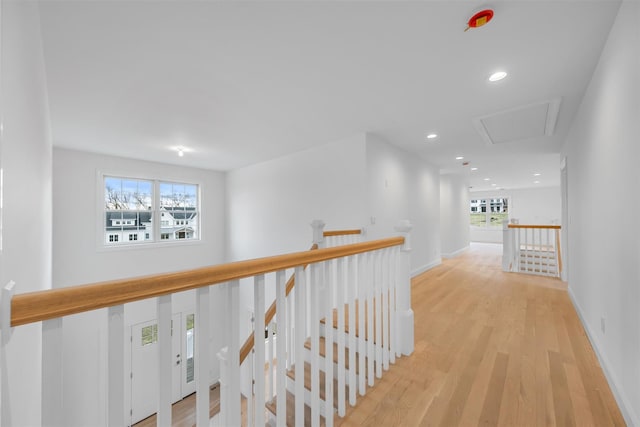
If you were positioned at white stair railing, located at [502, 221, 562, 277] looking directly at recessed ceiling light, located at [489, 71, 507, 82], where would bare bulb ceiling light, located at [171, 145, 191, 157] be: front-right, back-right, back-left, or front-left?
front-right

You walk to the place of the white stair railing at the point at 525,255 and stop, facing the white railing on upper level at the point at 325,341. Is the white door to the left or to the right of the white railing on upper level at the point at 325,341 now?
right

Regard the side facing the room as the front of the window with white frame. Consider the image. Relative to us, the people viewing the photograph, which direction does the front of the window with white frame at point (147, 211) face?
facing the viewer and to the right of the viewer

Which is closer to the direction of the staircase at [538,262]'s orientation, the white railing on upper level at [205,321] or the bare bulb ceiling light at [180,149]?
the white railing on upper level

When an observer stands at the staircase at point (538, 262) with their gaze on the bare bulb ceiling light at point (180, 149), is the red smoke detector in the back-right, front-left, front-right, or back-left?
front-left

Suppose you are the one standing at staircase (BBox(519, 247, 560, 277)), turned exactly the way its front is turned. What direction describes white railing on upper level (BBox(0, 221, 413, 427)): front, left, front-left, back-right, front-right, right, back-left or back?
front

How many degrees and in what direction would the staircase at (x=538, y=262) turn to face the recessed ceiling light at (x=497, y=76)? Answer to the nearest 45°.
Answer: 0° — it already faces it

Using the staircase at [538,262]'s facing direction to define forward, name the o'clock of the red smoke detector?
The red smoke detector is roughly at 12 o'clock from the staircase.

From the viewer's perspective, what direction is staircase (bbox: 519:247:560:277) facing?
toward the camera

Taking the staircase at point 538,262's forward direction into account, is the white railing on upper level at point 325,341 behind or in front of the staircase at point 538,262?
in front

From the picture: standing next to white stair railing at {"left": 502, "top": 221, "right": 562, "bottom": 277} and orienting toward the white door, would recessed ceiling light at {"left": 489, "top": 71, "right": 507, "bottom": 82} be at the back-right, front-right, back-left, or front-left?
front-left
